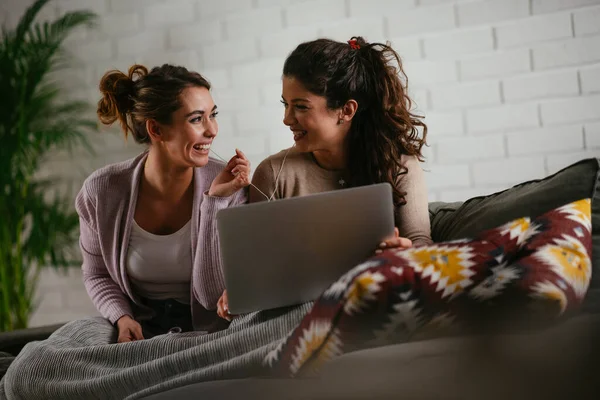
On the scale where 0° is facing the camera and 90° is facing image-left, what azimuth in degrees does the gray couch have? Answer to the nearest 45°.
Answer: approximately 45°

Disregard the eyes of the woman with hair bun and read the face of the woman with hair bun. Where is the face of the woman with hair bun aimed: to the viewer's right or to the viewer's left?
to the viewer's right

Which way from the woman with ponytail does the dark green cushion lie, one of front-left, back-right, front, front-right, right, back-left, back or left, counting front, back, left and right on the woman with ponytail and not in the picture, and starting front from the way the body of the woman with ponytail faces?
front-left

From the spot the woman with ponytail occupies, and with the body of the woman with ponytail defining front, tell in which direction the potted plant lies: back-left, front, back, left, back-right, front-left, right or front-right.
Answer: back-right

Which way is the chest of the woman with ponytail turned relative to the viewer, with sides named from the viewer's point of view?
facing the viewer

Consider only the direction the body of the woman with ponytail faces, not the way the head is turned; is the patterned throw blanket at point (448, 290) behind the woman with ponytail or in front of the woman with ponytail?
in front
